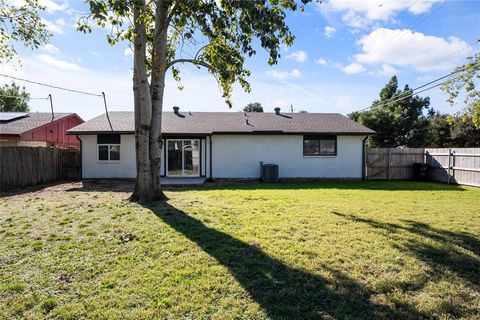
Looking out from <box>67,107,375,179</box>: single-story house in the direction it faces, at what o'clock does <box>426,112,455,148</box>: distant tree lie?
The distant tree is roughly at 2 o'clock from the single-story house.

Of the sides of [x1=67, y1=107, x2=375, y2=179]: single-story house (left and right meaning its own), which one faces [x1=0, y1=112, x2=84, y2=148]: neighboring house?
left

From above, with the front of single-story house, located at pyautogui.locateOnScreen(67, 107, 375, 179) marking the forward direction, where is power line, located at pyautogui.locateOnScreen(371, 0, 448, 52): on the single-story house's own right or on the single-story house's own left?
on the single-story house's own right

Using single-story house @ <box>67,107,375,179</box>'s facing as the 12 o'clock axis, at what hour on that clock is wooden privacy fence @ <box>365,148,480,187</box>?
The wooden privacy fence is roughly at 3 o'clock from the single-story house.

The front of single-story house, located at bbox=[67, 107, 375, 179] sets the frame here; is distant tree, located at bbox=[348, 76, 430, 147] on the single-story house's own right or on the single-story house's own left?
on the single-story house's own right

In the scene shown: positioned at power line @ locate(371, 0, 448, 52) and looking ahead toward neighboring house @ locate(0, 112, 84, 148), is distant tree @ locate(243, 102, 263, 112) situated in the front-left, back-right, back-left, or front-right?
front-right

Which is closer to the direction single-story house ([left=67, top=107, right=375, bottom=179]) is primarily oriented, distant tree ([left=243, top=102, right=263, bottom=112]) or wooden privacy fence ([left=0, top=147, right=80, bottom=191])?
the distant tree
